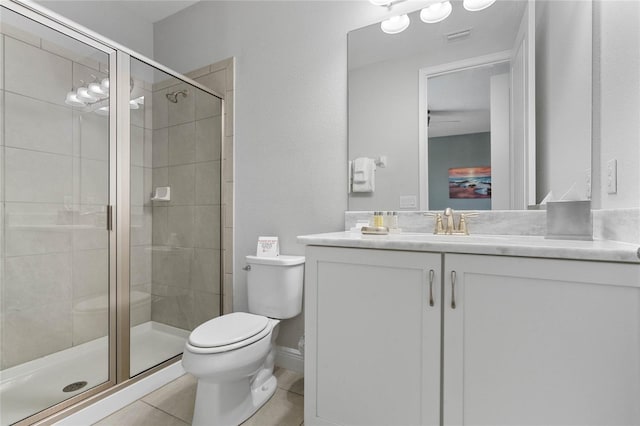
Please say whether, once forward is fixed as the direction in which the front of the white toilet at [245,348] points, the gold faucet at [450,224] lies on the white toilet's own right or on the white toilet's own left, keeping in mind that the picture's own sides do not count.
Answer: on the white toilet's own left

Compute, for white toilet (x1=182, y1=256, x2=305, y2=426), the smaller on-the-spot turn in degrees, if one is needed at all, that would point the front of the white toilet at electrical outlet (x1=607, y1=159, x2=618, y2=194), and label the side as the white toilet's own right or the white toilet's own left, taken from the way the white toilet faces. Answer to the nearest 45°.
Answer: approximately 90° to the white toilet's own left

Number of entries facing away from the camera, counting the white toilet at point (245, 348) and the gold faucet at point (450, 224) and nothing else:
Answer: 0

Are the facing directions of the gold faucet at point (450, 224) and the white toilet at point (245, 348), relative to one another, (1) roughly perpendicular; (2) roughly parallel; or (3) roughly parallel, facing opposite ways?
roughly parallel

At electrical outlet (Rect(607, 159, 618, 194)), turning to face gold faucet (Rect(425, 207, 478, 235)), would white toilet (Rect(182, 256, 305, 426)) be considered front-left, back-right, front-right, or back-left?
front-left

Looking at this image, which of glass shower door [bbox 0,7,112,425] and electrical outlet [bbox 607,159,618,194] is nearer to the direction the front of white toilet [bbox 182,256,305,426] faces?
the glass shower door

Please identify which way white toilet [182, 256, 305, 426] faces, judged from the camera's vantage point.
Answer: facing the viewer and to the left of the viewer

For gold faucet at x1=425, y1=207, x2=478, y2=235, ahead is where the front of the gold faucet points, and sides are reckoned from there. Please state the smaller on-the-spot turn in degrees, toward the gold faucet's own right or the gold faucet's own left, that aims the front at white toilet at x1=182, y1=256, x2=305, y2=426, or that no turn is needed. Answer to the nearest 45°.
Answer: approximately 45° to the gold faucet's own right

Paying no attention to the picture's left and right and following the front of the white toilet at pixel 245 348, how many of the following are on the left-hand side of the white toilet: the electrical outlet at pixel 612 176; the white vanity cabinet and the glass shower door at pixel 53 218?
2

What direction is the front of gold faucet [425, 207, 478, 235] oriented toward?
toward the camera

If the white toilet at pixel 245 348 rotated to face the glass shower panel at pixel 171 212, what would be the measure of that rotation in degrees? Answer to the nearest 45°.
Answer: approximately 90° to its right

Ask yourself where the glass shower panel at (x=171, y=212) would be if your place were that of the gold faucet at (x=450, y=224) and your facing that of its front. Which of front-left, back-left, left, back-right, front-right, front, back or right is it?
right

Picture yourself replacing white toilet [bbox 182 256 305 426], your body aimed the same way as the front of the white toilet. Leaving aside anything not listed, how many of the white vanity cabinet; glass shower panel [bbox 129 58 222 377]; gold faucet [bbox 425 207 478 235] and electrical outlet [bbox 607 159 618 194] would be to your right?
1

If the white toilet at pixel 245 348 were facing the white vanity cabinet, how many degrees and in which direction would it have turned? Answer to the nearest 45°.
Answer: approximately 90° to its left
